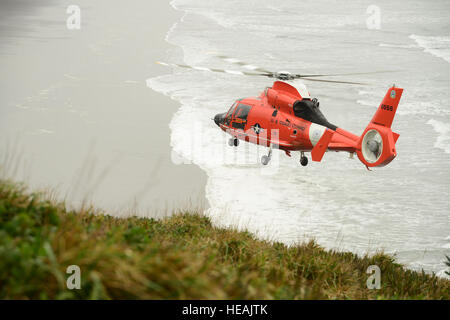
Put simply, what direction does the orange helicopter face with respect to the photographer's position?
facing away from the viewer and to the left of the viewer
